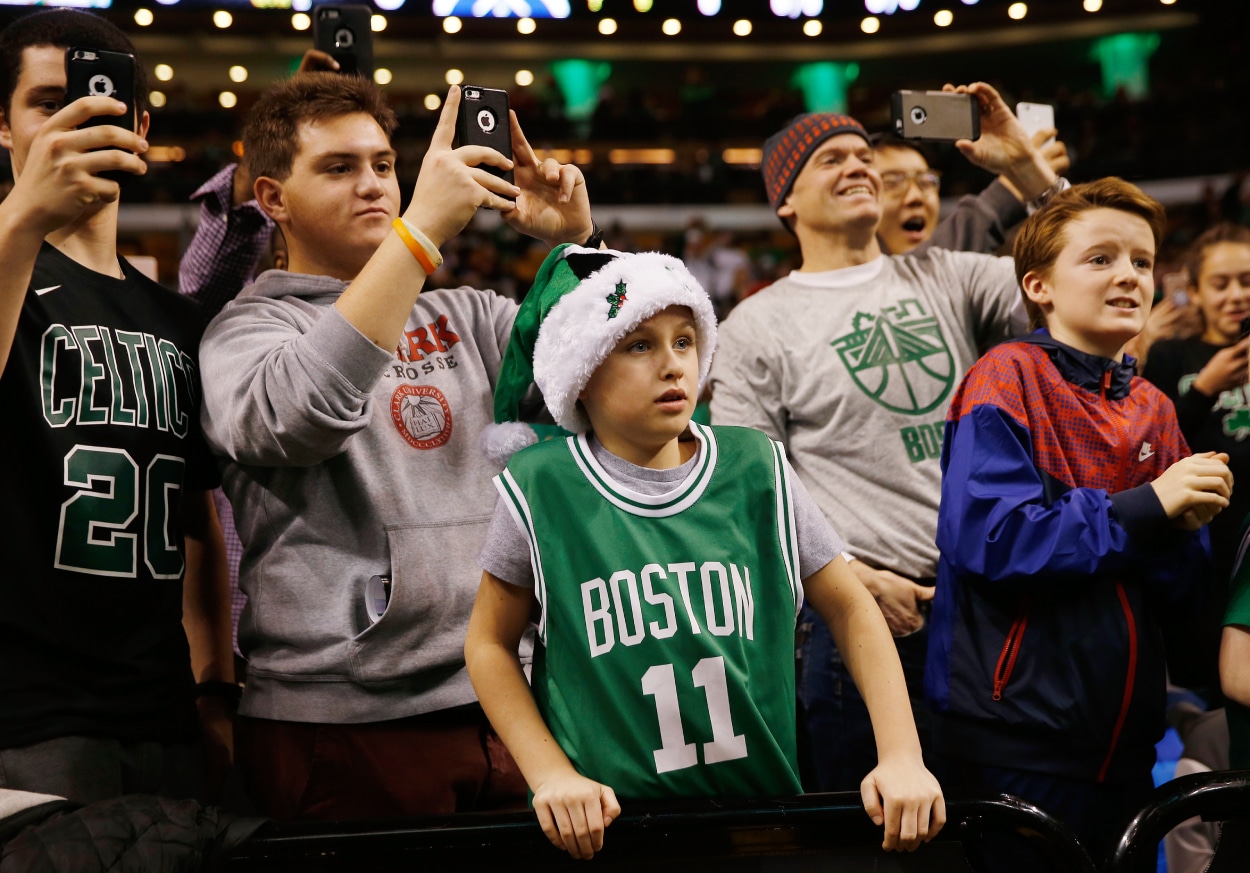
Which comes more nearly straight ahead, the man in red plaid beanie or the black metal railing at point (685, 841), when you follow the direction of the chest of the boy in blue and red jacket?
the black metal railing

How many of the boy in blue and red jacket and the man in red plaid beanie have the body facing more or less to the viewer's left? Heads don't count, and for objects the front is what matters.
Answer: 0

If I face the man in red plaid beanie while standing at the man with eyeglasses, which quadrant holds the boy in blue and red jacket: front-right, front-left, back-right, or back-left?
front-left

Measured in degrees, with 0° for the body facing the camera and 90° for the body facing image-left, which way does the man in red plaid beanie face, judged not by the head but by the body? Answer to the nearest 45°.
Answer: approximately 315°

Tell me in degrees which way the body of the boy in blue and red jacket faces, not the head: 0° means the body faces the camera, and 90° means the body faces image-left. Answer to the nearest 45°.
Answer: approximately 315°

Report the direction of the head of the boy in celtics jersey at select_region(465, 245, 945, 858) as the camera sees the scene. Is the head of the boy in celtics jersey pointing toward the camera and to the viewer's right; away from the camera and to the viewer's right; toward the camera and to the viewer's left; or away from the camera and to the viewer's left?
toward the camera and to the viewer's right

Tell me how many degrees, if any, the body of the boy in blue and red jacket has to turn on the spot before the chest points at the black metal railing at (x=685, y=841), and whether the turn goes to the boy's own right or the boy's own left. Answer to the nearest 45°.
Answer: approximately 90° to the boy's own right

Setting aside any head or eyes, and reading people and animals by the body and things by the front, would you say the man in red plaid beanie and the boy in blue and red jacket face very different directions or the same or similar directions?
same or similar directions

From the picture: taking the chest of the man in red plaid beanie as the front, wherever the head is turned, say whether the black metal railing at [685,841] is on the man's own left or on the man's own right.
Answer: on the man's own right

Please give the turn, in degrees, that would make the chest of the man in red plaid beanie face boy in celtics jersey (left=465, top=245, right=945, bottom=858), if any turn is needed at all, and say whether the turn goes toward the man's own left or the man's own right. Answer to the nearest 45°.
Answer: approximately 45° to the man's own right

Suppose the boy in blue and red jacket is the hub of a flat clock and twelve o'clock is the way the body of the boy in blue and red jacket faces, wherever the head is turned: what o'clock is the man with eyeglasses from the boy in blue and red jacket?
The man with eyeglasses is roughly at 7 o'clock from the boy in blue and red jacket.
